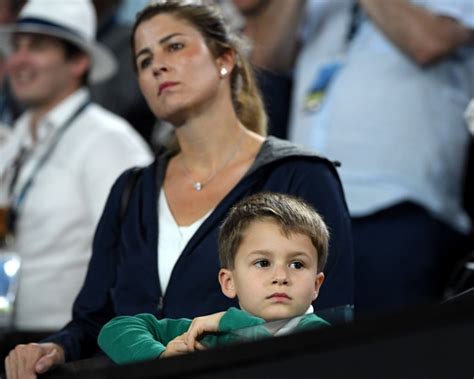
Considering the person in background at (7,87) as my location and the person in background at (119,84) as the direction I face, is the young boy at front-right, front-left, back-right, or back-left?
front-right

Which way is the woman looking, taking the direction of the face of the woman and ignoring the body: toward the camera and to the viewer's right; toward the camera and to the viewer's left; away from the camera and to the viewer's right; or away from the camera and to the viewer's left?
toward the camera and to the viewer's left

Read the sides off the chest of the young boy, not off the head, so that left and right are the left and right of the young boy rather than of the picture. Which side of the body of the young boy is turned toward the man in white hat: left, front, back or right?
back

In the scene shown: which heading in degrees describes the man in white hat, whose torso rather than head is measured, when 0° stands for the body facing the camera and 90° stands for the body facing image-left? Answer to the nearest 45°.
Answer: approximately 45°

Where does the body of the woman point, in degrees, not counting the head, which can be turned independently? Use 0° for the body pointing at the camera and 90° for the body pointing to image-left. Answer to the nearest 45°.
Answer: approximately 45°

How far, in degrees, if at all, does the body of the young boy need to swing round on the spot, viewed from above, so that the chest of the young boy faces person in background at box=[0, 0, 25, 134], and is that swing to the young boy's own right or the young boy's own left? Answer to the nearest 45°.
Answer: approximately 180°

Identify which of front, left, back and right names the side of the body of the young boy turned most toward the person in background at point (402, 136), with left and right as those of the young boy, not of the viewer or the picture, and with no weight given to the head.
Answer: back

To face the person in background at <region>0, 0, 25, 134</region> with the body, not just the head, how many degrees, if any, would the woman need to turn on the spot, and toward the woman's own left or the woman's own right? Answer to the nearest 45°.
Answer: approximately 135° to the woman's own right

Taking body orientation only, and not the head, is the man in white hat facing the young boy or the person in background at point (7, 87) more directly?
the young boy
